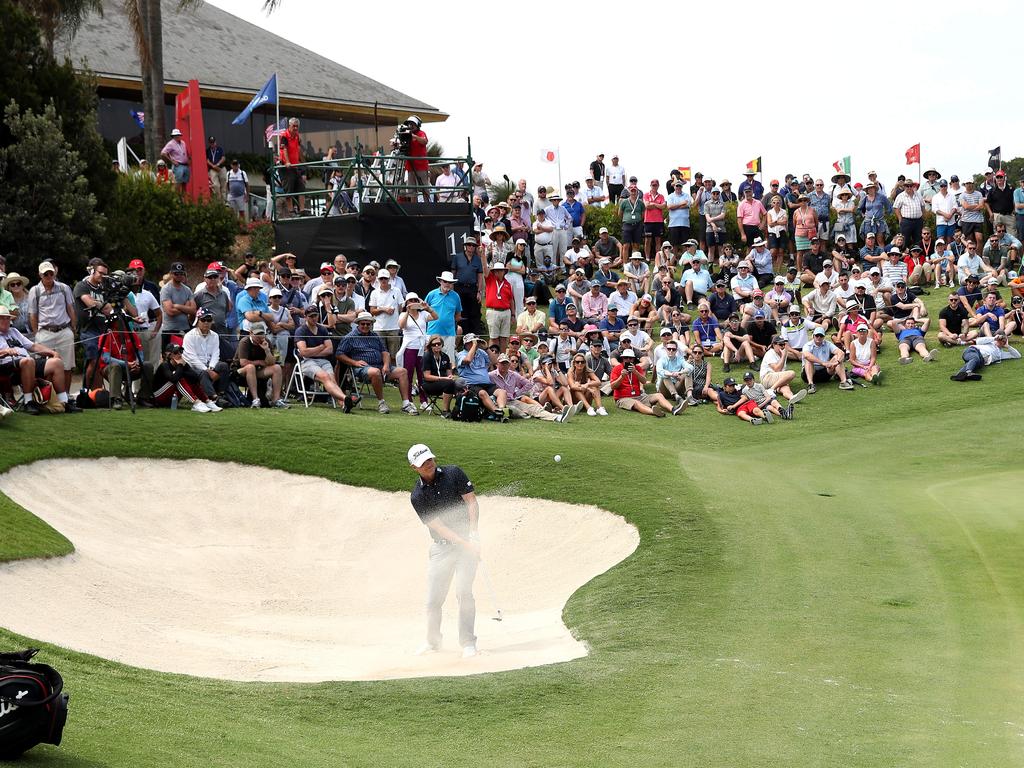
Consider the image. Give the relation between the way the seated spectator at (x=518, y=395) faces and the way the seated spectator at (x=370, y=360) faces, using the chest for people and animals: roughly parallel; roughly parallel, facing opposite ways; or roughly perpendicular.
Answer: roughly parallel

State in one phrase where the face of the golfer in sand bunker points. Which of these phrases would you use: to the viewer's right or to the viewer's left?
to the viewer's right

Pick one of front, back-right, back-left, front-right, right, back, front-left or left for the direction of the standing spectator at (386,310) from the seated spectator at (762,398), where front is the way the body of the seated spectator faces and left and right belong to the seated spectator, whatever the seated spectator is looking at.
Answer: back-right

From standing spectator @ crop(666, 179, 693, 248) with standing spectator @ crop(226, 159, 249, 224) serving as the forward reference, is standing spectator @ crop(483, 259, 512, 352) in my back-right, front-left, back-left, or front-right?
front-left

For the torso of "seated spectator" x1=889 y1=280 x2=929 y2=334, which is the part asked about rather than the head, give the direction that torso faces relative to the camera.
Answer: toward the camera

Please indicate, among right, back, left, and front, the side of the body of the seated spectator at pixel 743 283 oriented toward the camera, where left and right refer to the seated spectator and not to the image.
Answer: front

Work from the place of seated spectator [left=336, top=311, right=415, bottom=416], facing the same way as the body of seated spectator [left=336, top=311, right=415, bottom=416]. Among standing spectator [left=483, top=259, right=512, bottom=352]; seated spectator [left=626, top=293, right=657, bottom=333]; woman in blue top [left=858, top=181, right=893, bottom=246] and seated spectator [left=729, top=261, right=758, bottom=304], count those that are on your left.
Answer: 4

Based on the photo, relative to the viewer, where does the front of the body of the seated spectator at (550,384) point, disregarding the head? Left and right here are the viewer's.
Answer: facing the viewer and to the right of the viewer

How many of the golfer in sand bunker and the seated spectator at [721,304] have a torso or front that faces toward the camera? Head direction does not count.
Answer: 2

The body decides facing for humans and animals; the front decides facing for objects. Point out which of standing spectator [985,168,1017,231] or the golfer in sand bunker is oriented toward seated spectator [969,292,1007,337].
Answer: the standing spectator

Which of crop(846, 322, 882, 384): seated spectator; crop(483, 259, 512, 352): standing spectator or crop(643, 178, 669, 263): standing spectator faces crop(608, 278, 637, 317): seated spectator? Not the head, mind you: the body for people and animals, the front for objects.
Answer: crop(643, 178, 669, 263): standing spectator

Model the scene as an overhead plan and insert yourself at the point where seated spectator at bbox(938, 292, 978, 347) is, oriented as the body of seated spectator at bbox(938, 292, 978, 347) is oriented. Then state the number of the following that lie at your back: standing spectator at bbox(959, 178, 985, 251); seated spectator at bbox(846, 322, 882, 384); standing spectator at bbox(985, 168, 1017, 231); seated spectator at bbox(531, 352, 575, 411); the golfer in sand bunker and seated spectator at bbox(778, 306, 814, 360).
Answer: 2

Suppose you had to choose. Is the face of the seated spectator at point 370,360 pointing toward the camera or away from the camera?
toward the camera

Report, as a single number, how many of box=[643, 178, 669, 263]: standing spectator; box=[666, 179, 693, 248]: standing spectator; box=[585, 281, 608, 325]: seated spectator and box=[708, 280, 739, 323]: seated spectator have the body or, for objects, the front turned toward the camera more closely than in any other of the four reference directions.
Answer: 4

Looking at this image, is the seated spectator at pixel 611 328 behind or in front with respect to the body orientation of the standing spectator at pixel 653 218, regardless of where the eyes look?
in front

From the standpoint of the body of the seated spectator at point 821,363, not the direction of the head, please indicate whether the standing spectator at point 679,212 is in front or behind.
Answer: behind

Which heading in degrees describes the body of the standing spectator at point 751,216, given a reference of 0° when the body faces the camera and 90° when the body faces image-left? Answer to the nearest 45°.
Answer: approximately 0°

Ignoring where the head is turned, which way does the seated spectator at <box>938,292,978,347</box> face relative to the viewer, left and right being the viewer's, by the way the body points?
facing the viewer

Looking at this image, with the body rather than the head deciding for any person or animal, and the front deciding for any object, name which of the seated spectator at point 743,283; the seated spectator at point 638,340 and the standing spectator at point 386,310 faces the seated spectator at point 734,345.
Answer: the seated spectator at point 743,283
